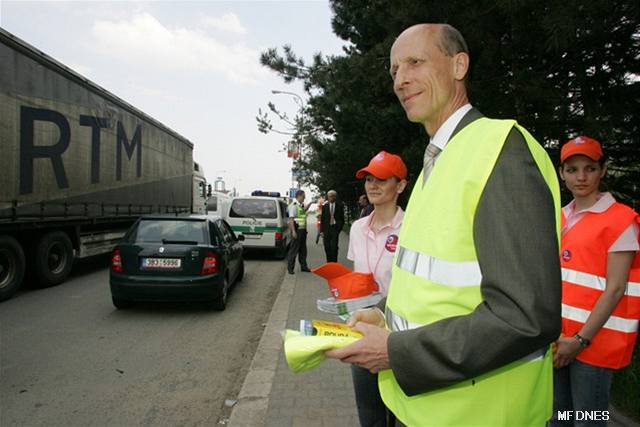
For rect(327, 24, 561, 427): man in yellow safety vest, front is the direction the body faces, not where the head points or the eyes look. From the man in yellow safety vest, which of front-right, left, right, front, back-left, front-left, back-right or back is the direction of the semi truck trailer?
right

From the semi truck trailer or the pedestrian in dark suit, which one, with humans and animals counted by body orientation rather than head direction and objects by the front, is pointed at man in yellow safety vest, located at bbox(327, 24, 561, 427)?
the pedestrian in dark suit

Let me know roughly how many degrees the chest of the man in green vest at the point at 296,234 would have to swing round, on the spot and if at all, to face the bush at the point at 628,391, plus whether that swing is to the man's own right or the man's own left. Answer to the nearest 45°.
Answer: approximately 45° to the man's own right

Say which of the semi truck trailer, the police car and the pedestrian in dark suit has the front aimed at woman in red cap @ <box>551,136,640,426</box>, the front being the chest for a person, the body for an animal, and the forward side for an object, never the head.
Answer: the pedestrian in dark suit

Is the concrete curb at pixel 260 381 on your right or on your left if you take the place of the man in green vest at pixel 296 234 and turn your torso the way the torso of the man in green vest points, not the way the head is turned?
on your right

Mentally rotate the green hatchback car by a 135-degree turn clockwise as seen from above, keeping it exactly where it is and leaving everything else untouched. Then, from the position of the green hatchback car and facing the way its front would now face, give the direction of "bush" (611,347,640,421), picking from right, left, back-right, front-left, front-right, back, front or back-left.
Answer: front

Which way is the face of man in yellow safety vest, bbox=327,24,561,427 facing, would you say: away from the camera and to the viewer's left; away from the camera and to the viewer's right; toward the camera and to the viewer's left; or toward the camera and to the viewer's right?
toward the camera and to the viewer's left

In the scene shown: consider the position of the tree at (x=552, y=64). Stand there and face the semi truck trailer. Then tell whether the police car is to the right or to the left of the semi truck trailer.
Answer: right

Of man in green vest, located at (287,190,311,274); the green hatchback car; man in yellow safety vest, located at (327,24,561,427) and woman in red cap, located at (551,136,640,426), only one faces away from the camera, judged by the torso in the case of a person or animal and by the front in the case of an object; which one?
the green hatchback car

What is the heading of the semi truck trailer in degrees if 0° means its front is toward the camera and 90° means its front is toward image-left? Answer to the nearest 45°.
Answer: approximately 225°

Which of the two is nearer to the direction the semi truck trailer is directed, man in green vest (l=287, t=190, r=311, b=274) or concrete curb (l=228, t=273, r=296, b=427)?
the man in green vest

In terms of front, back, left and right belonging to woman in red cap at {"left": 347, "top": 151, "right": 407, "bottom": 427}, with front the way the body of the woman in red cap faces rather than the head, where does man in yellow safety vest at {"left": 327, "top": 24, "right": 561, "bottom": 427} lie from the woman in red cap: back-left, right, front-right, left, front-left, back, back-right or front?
front-left

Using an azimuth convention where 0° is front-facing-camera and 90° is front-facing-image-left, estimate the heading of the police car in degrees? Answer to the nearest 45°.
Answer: approximately 180°

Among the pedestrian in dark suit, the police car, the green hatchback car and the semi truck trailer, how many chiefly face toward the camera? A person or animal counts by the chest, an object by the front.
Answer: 1

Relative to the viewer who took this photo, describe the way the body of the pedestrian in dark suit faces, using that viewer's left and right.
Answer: facing the viewer
